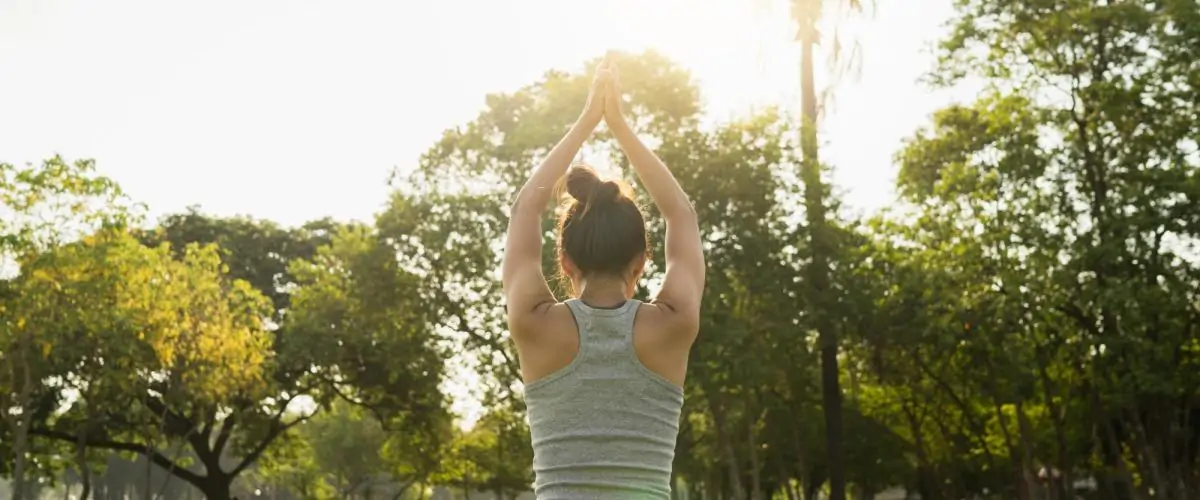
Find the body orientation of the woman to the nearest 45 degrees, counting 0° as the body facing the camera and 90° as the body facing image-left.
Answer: approximately 180°

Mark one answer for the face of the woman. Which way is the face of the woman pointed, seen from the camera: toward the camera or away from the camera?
away from the camera

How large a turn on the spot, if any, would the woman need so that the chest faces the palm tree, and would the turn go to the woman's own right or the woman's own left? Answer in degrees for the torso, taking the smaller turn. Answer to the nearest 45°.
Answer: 0° — they already face it
